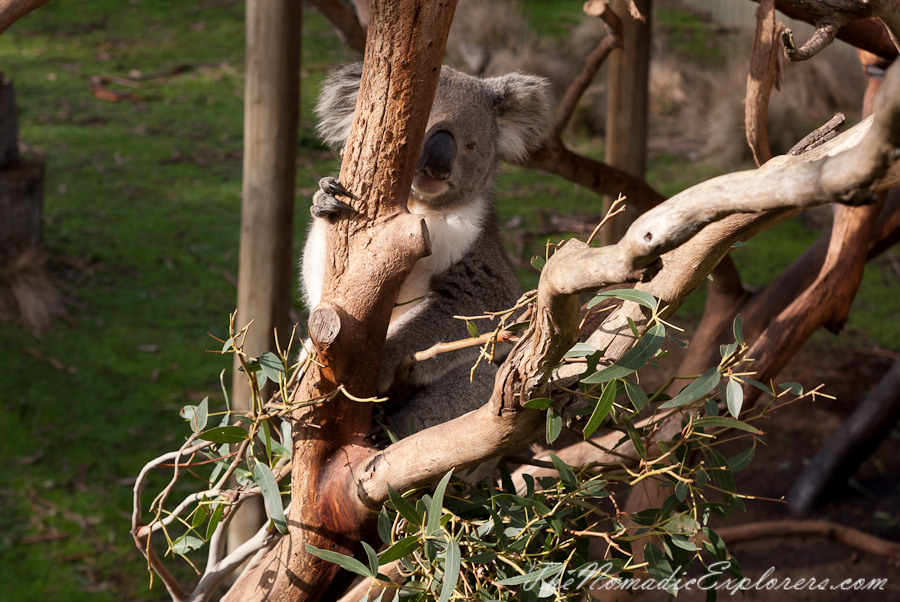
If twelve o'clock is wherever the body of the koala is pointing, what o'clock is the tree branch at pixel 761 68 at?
The tree branch is roughly at 9 o'clock from the koala.

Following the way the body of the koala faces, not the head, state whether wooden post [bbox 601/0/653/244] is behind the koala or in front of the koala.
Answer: behind

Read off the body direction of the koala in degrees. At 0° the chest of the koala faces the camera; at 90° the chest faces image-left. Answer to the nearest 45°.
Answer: approximately 0°

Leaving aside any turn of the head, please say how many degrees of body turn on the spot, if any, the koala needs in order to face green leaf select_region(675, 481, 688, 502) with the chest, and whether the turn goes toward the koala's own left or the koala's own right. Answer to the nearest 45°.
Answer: approximately 90° to the koala's own left
